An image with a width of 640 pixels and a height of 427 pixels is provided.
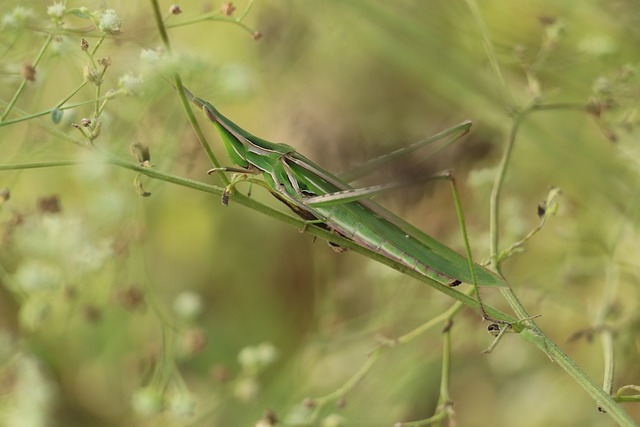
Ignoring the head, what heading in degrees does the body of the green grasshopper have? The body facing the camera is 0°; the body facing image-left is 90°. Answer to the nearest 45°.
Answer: approximately 90°
